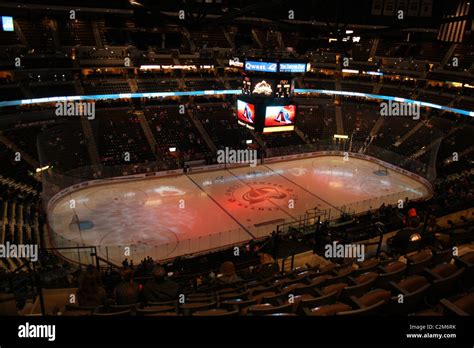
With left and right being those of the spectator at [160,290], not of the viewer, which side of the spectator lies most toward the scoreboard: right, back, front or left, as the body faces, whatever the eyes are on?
front

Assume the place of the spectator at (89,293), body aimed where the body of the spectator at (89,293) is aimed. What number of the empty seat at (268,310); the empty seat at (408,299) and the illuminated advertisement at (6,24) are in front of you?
1

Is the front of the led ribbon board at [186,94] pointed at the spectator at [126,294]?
yes

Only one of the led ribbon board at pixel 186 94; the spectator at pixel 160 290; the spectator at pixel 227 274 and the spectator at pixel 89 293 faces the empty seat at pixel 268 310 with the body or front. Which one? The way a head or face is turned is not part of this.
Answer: the led ribbon board

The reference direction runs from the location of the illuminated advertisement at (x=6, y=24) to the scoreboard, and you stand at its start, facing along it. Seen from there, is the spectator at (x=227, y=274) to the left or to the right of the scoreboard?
right

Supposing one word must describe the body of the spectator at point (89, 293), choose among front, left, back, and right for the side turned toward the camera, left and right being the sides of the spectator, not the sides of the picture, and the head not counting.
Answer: back

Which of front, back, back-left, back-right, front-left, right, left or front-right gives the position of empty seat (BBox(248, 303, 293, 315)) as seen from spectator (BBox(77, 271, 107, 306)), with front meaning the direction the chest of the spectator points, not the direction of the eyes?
back-right

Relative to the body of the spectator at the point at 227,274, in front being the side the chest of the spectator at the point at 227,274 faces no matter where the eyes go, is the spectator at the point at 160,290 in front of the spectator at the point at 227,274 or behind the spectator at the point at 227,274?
behind

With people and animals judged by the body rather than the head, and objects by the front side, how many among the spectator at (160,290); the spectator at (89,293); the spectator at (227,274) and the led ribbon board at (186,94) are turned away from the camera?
3

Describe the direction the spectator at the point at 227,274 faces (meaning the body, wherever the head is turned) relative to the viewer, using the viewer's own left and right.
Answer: facing away from the viewer

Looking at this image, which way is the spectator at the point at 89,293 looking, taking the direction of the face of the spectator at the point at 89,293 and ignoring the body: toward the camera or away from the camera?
away from the camera
